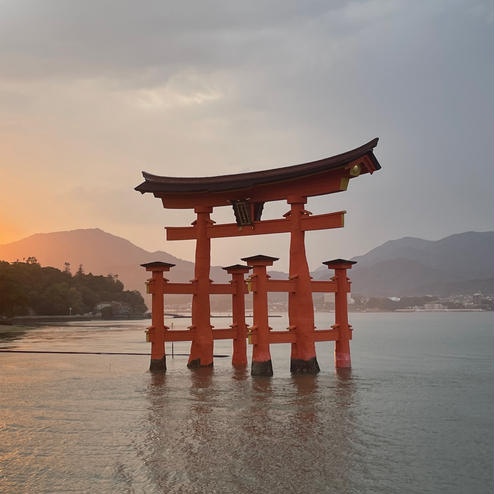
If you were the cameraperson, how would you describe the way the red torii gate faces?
facing the viewer and to the left of the viewer
